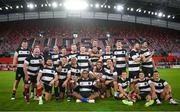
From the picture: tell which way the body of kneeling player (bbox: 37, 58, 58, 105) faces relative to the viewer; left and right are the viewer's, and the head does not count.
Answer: facing the viewer

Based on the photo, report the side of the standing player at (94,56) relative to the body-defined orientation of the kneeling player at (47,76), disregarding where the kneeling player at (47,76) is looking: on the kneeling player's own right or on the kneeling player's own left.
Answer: on the kneeling player's own left

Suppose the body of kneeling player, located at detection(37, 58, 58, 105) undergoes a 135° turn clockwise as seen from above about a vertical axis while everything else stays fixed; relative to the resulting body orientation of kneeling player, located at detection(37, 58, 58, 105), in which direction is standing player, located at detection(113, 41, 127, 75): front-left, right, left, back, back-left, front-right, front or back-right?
back-right

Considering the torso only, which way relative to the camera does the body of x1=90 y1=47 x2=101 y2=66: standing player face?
toward the camera

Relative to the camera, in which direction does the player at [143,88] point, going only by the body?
toward the camera

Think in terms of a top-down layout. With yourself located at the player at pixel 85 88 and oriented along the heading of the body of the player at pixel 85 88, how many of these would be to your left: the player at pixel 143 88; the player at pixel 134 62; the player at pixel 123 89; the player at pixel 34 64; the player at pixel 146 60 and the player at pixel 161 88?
5

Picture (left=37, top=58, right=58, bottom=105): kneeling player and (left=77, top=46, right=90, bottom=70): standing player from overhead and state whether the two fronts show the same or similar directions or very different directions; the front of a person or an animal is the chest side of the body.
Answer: same or similar directions

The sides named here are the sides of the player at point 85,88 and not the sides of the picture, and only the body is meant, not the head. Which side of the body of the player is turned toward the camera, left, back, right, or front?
front
